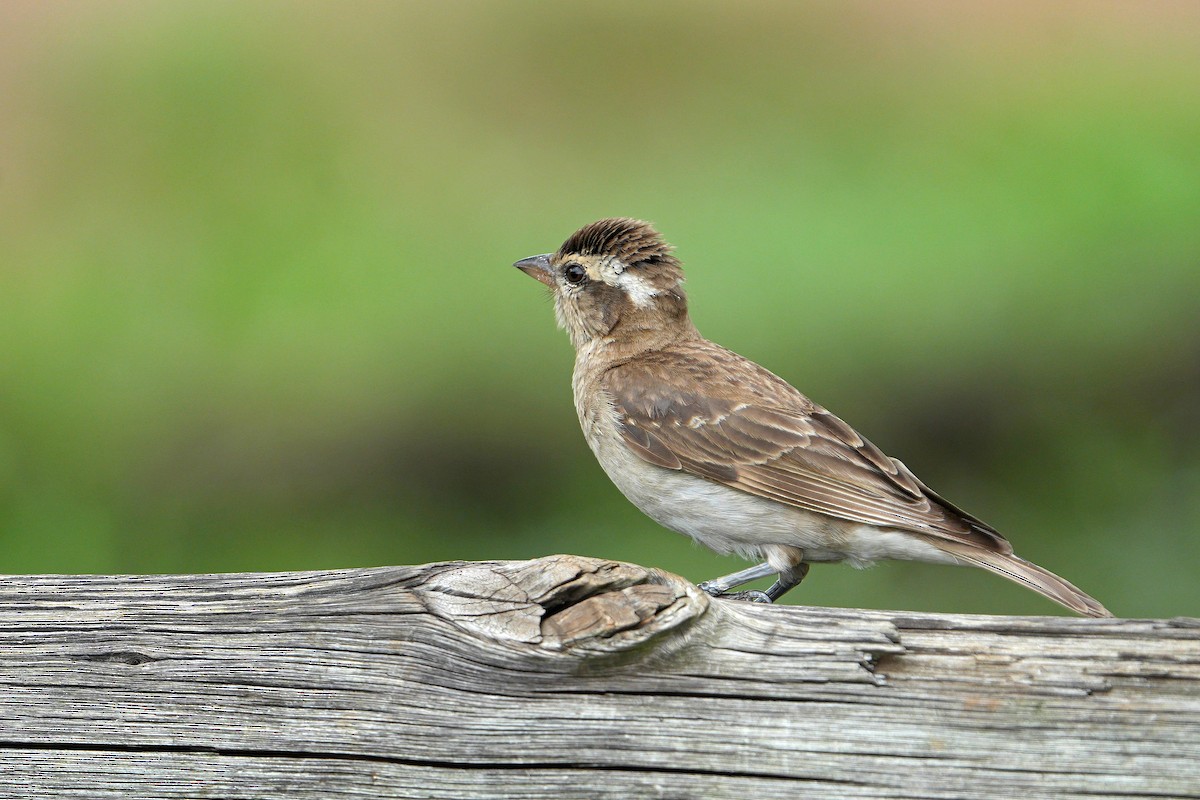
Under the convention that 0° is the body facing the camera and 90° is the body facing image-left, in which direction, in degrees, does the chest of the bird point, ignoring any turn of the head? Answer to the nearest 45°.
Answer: approximately 90°
